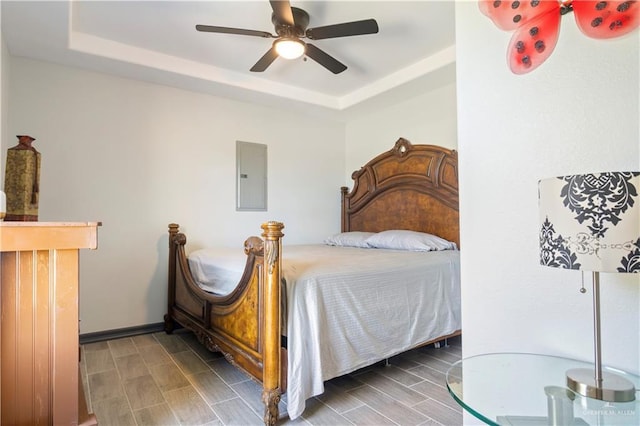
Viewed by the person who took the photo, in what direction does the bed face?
facing the viewer and to the left of the viewer
